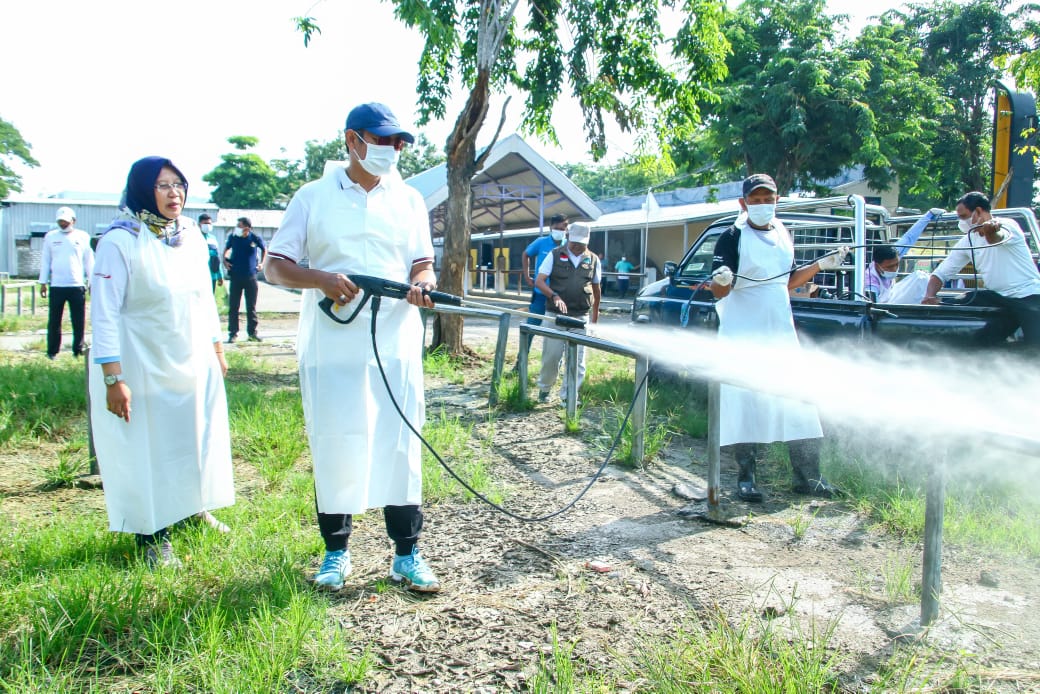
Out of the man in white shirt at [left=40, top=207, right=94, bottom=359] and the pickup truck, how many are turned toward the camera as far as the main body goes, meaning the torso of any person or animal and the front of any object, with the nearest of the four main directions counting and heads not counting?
1

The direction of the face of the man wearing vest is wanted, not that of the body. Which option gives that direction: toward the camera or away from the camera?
toward the camera

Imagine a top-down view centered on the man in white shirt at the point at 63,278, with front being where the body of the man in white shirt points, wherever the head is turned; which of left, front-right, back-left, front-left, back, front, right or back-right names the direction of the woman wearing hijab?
front

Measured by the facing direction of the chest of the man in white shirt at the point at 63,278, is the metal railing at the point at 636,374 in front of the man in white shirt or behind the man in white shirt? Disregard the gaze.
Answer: in front

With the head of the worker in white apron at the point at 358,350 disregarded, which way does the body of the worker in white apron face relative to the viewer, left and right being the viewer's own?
facing the viewer and to the right of the viewer

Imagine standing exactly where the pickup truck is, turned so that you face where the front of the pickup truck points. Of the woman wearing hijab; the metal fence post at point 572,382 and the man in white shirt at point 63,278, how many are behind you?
0

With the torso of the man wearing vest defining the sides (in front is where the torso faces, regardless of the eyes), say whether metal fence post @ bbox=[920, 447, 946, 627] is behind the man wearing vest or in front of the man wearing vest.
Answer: in front

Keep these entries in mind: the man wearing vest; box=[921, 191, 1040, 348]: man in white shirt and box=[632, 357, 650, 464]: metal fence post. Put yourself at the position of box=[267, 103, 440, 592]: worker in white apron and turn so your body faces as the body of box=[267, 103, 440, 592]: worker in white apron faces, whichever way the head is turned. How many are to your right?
0

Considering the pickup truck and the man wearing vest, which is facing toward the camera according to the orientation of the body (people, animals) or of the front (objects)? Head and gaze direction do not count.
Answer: the man wearing vest

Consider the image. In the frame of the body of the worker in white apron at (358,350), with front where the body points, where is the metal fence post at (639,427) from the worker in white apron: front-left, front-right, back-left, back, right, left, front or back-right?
left

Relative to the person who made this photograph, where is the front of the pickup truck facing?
facing to the left of the viewer

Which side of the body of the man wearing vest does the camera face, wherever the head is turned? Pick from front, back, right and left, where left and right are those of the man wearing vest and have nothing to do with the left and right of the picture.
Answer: front

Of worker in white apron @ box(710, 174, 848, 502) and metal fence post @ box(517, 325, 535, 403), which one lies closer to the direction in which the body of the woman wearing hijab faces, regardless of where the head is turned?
the worker in white apron

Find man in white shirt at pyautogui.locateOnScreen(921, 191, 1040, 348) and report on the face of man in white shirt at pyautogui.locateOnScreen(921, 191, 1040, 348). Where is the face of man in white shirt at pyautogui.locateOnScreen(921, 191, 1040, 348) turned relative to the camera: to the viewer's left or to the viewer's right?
to the viewer's left

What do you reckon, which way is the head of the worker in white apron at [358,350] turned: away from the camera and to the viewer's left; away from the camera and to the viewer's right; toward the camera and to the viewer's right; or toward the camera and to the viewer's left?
toward the camera and to the viewer's right

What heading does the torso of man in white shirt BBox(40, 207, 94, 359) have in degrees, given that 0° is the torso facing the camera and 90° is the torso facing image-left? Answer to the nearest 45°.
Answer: approximately 0°

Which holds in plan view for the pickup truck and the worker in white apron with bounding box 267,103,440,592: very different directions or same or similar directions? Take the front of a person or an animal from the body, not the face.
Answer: very different directions
